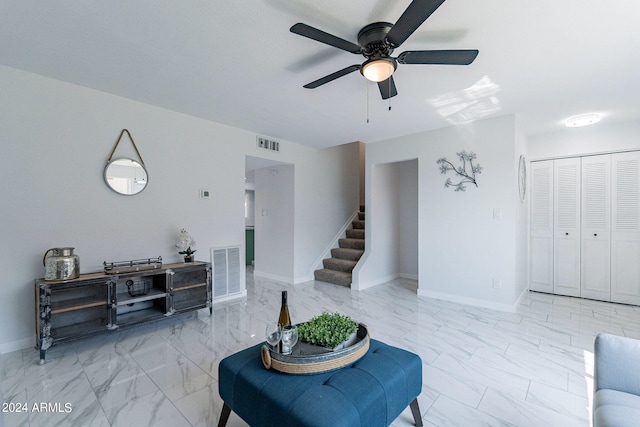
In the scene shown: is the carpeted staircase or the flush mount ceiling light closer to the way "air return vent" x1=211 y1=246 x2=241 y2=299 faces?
the flush mount ceiling light

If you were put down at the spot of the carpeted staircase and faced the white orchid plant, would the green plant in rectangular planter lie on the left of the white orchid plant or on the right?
left

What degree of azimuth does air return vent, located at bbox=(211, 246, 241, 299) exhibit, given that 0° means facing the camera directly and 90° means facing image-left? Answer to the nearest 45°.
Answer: approximately 315°

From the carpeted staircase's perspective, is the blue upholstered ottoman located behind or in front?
in front

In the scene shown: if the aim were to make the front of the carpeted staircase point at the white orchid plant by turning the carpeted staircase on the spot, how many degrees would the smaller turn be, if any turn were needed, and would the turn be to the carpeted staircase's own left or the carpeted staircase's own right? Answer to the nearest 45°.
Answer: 0° — it already faces it

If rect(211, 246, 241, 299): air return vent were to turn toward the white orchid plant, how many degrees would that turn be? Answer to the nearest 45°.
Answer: approximately 90° to its right

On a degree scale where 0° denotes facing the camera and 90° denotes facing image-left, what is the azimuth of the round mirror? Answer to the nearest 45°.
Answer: approximately 0°

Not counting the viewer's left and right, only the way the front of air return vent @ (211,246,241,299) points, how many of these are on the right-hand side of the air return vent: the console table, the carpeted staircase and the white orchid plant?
2

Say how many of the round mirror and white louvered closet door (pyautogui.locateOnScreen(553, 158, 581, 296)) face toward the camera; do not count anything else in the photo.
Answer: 2

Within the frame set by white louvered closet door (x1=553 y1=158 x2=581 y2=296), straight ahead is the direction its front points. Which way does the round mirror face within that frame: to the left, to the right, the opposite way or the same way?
to the left
